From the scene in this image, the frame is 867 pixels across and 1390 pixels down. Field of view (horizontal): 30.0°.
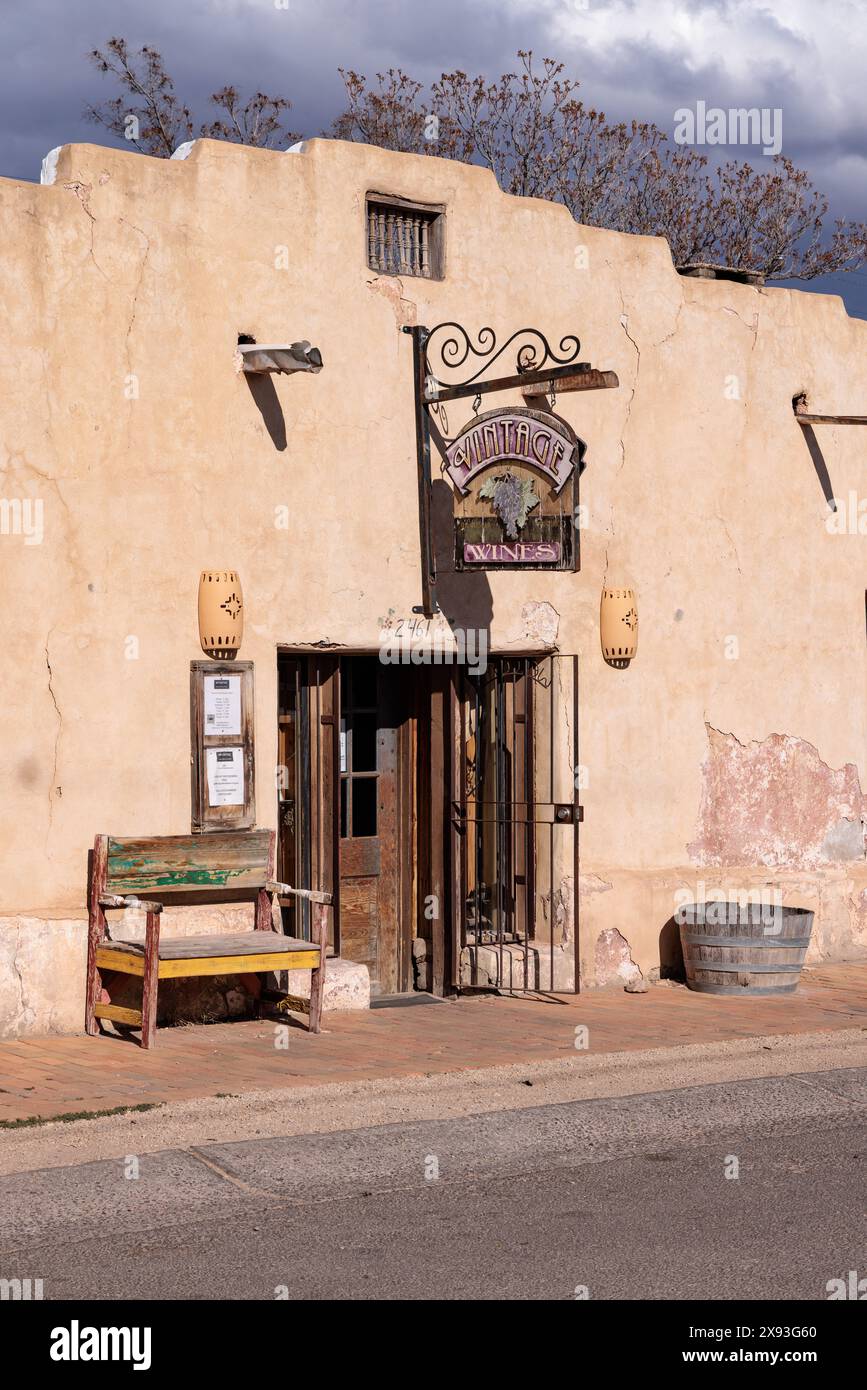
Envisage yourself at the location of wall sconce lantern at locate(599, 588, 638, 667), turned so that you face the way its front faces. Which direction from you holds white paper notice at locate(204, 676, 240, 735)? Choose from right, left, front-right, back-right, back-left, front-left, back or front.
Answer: right

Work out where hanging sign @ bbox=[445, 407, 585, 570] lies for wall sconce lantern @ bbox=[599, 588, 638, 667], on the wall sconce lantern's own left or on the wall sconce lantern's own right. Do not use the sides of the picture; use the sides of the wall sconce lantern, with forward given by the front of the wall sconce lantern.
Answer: on the wall sconce lantern's own right

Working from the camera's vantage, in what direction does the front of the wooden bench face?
facing the viewer and to the right of the viewer

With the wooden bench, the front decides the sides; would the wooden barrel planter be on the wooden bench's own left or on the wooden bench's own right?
on the wooden bench's own left

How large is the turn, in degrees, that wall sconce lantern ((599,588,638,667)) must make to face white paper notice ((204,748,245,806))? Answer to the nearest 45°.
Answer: approximately 90° to its right

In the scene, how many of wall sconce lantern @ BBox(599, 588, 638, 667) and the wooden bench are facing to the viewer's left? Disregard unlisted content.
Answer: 0

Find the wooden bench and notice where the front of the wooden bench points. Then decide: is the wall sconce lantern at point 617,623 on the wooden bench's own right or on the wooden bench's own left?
on the wooden bench's own left

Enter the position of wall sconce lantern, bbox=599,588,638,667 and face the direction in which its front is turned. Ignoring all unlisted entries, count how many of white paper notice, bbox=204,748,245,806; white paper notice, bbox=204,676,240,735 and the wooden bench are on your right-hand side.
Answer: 3

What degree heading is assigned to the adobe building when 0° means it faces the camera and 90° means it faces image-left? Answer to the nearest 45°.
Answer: approximately 315°
